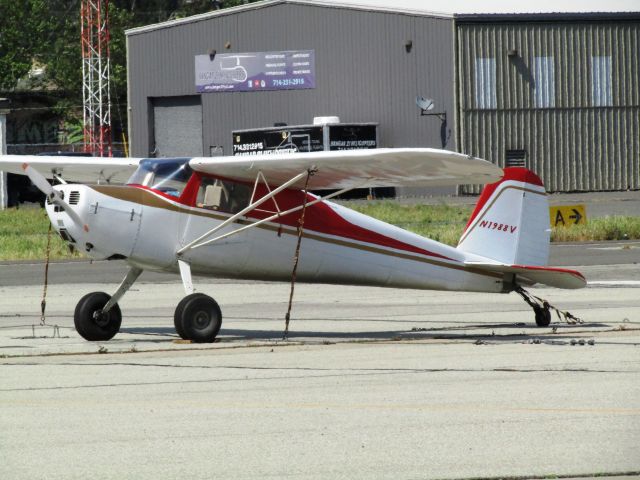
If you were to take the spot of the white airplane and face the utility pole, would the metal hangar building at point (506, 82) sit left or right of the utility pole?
right

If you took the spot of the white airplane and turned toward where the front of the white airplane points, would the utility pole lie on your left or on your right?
on your right

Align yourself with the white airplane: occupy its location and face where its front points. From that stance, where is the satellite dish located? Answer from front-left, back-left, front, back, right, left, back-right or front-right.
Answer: back-right

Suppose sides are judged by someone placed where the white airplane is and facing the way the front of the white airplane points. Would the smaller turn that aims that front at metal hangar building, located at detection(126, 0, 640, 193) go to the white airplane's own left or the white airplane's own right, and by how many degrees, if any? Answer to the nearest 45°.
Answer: approximately 135° to the white airplane's own right

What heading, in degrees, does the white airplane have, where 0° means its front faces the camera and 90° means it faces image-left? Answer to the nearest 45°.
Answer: approximately 45°

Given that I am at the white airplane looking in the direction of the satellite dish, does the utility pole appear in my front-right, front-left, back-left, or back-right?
front-left
